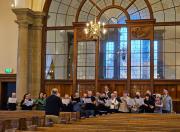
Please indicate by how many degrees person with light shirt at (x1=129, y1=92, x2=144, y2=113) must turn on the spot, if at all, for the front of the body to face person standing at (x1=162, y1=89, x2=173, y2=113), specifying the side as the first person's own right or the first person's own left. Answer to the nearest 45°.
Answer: approximately 135° to the first person's own left

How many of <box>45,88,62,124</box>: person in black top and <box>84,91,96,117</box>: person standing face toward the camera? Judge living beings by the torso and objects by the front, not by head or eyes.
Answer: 1

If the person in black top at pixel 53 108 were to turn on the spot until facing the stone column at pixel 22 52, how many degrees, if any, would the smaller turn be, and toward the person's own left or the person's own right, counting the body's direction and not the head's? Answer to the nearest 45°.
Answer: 0° — they already face it

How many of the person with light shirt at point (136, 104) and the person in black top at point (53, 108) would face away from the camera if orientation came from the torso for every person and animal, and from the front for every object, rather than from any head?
1

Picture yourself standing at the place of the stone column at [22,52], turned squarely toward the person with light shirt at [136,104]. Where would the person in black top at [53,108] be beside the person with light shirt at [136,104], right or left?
right

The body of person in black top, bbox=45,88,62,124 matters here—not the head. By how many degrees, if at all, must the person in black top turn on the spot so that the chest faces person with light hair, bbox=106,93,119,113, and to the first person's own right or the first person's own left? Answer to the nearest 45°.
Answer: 0° — they already face them

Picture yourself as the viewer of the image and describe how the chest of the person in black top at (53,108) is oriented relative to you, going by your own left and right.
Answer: facing away from the viewer

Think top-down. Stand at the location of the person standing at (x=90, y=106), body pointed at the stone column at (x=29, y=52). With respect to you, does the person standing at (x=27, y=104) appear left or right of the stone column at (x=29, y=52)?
left

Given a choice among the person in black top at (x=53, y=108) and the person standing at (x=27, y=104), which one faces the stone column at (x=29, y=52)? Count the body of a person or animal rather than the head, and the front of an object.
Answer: the person in black top

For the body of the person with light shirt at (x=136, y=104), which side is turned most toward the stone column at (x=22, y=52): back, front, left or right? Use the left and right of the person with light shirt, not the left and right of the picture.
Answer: right

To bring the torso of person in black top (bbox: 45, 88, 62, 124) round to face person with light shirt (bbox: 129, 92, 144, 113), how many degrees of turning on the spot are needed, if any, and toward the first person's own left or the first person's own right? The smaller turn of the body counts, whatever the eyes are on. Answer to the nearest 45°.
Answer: approximately 45° to the first person's own right
